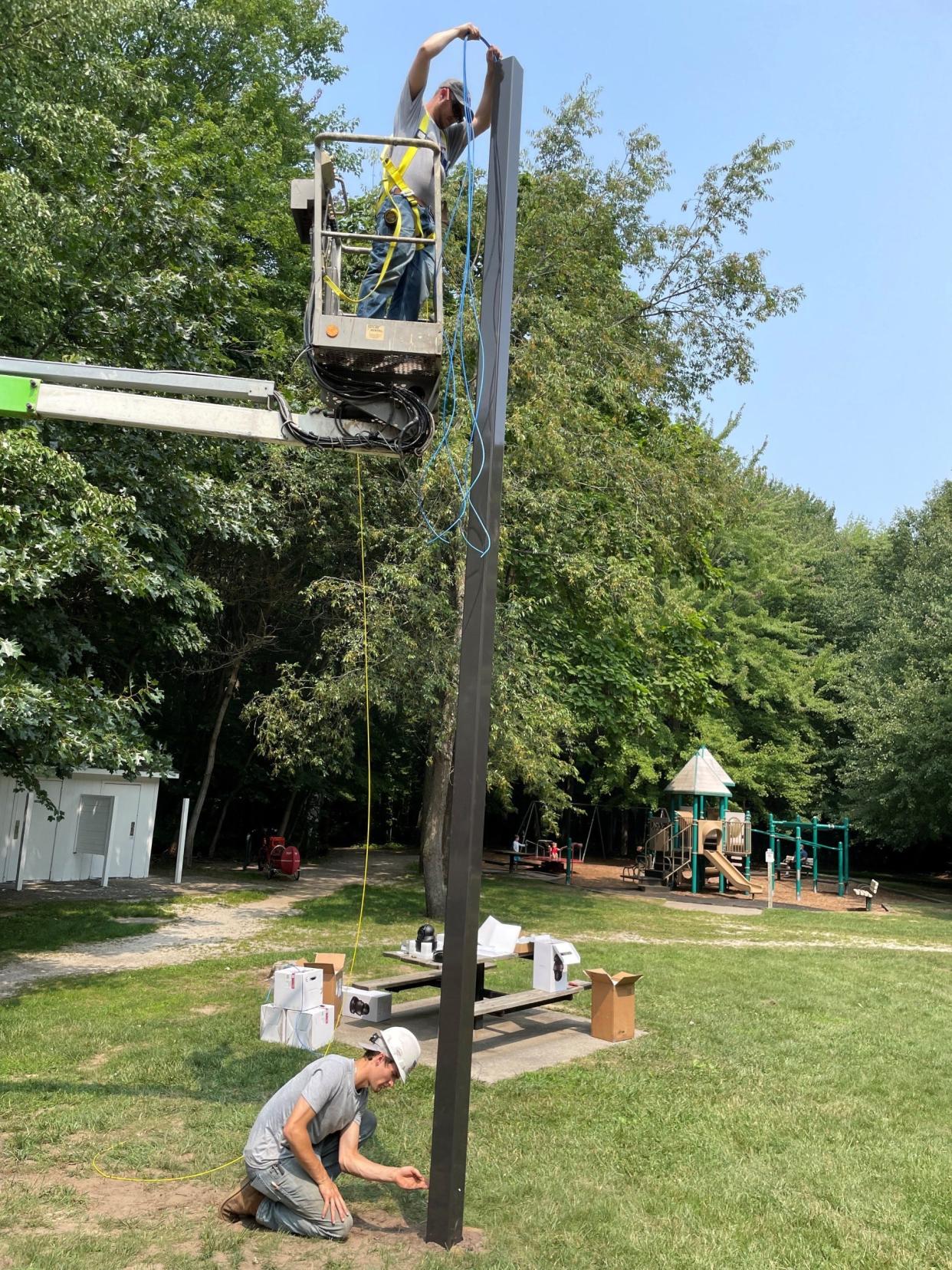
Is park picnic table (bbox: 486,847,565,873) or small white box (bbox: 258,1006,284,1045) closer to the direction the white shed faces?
the small white box

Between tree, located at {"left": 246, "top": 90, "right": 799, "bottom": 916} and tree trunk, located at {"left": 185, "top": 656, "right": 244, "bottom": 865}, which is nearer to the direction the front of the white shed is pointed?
the tree

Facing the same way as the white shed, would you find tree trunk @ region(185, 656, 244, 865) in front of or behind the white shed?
behind

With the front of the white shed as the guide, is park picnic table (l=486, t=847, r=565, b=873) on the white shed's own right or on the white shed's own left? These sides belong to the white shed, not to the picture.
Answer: on the white shed's own left

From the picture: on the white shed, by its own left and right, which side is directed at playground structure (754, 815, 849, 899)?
left

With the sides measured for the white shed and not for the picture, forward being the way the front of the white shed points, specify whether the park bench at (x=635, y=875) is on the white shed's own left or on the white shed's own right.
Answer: on the white shed's own left

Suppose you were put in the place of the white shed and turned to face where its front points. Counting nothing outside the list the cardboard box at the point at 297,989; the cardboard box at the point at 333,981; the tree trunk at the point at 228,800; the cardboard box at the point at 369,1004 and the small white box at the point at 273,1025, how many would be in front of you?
4

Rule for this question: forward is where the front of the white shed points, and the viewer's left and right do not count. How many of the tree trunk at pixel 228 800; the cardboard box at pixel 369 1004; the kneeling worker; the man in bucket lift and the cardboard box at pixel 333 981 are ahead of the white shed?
4

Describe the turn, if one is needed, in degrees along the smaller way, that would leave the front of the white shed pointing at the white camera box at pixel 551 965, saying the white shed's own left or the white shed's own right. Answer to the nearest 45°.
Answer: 0° — it already faces it

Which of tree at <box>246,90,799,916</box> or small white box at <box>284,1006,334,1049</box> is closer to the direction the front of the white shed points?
the small white box

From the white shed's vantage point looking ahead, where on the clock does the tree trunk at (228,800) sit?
The tree trunk is roughly at 7 o'clock from the white shed.

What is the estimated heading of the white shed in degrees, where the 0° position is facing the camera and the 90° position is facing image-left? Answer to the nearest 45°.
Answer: approximately 0°

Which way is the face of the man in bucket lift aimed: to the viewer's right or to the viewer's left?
to the viewer's right
